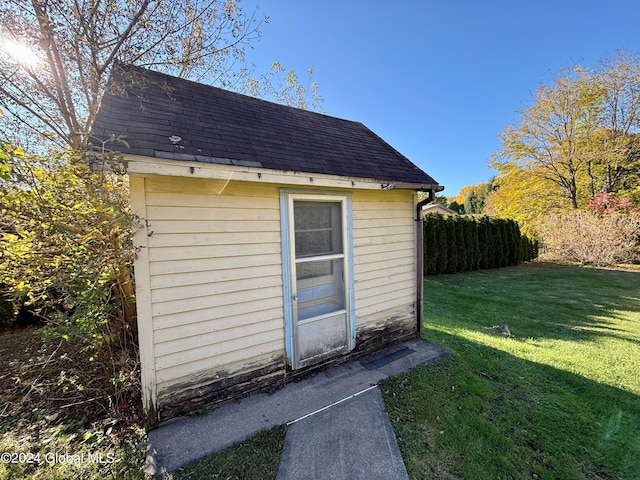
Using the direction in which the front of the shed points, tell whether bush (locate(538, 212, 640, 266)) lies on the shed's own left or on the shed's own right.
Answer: on the shed's own left

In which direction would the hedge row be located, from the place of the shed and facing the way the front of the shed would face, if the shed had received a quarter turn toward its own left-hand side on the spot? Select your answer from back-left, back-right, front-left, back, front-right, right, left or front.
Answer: front

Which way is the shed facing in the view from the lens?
facing the viewer and to the right of the viewer

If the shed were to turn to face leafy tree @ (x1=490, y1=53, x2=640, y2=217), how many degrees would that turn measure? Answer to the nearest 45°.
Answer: approximately 90° to its left

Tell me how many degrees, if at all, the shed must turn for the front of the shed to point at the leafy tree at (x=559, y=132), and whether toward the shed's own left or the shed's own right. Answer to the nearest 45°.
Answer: approximately 90° to the shed's own left
